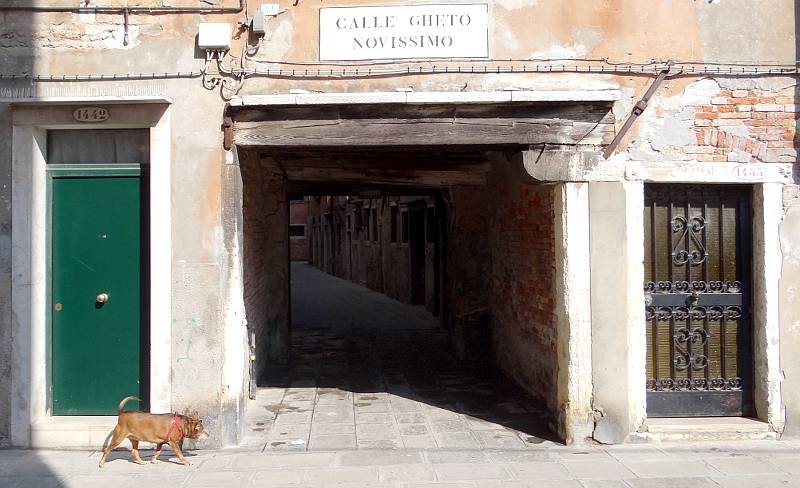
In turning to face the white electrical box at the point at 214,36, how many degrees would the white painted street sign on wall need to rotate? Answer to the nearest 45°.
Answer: approximately 90° to its right

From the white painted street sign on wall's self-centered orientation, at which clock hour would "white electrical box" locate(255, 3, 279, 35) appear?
The white electrical box is roughly at 3 o'clock from the white painted street sign on wall.

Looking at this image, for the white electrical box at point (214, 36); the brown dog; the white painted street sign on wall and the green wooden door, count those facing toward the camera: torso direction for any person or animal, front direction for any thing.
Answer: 3

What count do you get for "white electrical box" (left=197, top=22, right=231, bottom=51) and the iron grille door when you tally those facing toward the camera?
2

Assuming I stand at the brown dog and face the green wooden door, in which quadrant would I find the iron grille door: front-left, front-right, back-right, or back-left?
back-right

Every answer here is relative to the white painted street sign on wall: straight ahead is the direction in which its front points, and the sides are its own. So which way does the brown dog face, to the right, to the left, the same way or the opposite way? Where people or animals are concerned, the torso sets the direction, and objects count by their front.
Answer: to the left

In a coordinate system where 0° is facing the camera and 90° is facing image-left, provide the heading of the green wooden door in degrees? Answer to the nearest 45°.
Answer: approximately 0°

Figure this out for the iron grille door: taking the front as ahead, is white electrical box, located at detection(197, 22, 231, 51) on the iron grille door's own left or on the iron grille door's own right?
on the iron grille door's own right

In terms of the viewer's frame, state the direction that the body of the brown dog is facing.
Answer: to the viewer's right

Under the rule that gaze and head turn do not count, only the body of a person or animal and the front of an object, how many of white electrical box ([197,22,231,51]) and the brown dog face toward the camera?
1

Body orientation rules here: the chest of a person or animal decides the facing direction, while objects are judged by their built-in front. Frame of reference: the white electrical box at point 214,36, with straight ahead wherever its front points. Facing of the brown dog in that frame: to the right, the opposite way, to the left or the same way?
to the left
